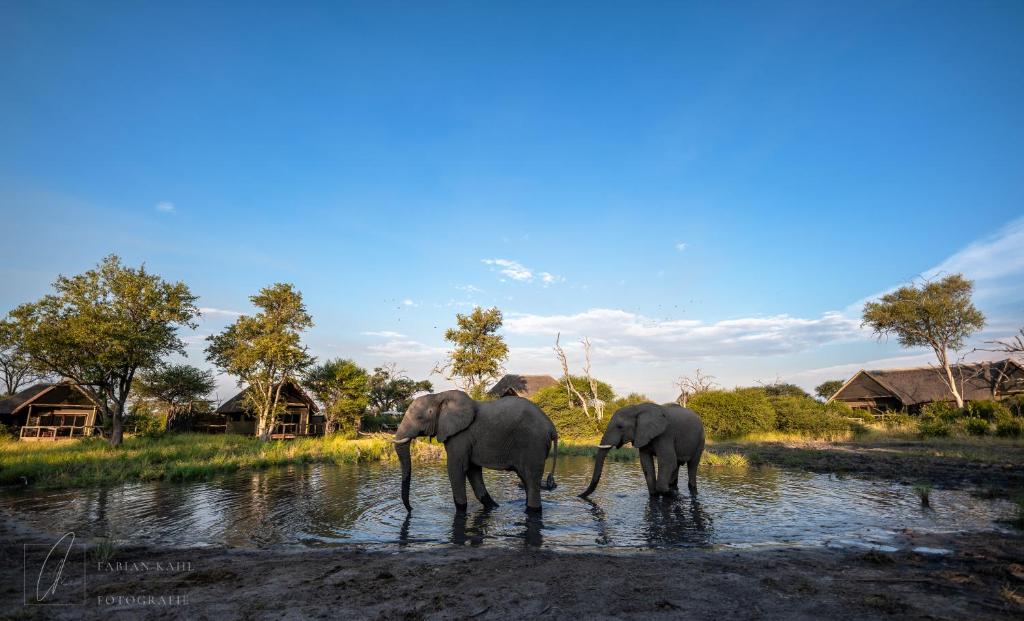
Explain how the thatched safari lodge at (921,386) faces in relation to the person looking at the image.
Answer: facing the viewer and to the left of the viewer

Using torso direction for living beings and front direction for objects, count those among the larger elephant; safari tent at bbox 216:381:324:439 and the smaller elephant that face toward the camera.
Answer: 1

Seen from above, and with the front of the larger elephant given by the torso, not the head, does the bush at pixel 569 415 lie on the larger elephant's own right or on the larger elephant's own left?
on the larger elephant's own right

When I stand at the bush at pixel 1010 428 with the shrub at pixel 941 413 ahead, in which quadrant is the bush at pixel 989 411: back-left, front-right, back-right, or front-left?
front-right

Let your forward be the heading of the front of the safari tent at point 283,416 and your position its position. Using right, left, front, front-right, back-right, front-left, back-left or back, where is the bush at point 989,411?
front-left

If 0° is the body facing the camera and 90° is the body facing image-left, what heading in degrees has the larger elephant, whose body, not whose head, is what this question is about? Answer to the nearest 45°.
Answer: approximately 90°

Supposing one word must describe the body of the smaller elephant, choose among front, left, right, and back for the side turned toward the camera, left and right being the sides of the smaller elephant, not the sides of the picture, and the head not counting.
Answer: left

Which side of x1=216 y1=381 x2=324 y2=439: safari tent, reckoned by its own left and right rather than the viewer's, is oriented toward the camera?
front

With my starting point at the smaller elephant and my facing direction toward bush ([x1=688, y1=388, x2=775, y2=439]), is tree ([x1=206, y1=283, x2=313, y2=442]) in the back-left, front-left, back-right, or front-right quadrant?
front-left

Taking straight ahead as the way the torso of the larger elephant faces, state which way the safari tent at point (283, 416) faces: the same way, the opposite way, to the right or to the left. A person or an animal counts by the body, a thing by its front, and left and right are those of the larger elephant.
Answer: to the left

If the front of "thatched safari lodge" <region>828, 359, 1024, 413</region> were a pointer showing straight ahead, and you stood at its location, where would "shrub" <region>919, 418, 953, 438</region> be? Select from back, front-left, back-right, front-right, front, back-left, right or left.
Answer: front-left

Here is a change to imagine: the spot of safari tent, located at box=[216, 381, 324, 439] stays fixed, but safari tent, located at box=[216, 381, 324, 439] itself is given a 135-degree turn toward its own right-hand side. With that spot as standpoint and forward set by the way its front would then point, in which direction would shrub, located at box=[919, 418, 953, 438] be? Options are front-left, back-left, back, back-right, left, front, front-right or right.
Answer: back
